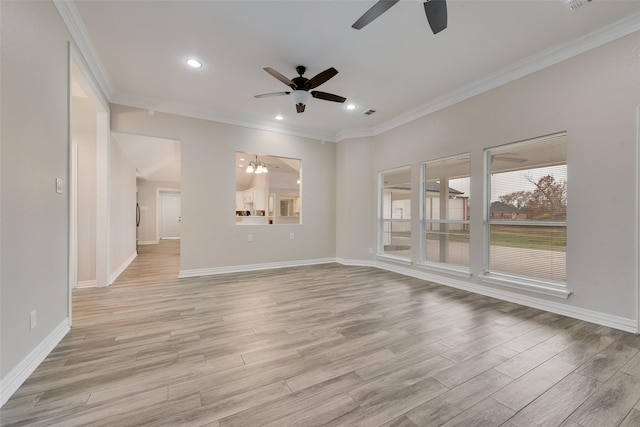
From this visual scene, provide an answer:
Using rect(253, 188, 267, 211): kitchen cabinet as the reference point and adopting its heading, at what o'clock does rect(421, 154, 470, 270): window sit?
The window is roughly at 11 o'clock from the kitchen cabinet.

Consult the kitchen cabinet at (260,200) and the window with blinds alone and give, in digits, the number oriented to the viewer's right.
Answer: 0

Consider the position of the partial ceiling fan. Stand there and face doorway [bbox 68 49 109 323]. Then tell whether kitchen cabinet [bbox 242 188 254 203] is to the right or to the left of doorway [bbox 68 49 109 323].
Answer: right

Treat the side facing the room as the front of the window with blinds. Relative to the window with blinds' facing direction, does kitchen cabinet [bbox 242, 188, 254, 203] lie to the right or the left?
on its right

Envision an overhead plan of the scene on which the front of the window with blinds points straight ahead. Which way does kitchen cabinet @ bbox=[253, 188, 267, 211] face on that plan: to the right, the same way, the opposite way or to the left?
to the left

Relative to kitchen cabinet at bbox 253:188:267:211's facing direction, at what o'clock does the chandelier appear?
The chandelier is roughly at 12 o'clock from the kitchen cabinet.

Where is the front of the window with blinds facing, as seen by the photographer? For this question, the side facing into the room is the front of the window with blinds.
facing the viewer and to the left of the viewer

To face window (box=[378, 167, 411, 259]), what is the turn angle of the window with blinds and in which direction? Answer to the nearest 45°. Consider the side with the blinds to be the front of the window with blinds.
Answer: approximately 90° to its right

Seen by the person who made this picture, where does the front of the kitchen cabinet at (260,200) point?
facing the viewer

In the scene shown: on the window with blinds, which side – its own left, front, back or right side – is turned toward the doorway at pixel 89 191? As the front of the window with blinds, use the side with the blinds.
front

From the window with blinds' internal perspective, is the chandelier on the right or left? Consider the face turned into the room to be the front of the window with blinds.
on its right

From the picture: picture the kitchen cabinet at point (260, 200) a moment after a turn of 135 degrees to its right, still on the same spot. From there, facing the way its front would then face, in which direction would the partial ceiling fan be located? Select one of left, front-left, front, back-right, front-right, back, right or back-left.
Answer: back-left
